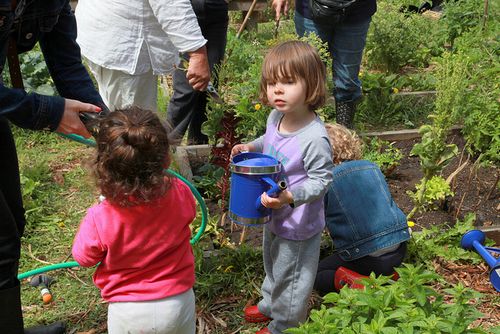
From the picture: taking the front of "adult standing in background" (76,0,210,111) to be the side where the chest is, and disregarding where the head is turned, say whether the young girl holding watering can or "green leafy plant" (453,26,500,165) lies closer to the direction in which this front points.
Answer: the green leafy plant

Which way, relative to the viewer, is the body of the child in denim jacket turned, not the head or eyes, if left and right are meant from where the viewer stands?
facing away from the viewer and to the left of the viewer

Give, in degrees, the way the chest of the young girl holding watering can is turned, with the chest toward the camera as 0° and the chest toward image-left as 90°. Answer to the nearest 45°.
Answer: approximately 45°

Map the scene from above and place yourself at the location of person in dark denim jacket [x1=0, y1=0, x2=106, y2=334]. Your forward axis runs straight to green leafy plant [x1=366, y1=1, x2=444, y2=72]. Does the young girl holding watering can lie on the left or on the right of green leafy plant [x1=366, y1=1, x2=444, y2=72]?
right

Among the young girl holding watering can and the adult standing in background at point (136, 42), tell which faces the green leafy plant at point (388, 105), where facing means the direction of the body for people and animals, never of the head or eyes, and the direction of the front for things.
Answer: the adult standing in background

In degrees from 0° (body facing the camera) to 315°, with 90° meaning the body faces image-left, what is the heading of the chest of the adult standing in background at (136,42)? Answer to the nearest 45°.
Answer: approximately 225°

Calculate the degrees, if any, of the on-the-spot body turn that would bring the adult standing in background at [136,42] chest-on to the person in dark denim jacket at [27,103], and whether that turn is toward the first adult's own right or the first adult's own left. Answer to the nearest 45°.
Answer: approximately 180°

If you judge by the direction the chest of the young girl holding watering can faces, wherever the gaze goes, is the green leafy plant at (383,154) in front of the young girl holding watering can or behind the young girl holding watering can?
behind

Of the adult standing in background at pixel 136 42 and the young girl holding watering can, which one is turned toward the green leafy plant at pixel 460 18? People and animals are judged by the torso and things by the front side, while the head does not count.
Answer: the adult standing in background
